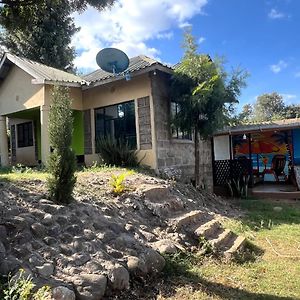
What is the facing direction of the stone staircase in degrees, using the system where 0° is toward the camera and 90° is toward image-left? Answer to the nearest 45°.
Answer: approximately 315°

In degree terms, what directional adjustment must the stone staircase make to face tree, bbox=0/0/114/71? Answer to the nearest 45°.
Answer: approximately 180°

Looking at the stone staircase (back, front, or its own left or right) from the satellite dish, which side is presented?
back

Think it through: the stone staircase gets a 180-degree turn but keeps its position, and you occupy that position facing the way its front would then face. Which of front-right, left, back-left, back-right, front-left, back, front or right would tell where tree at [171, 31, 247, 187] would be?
front-right

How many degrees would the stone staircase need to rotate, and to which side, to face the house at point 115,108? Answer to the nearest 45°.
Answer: approximately 180°

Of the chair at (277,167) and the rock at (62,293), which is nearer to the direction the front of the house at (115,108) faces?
the rock

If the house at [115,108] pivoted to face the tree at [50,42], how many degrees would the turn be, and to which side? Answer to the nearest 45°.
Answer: approximately 135° to its right

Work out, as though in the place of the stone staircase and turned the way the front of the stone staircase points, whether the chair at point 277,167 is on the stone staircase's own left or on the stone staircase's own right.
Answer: on the stone staircase's own left

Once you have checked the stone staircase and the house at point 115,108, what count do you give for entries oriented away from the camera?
0

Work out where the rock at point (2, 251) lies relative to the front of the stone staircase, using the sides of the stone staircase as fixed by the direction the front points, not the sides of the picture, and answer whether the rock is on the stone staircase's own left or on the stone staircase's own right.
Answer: on the stone staircase's own right

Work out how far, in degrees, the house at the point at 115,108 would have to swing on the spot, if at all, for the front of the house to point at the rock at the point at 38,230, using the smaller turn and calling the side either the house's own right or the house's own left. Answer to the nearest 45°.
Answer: approximately 45° to the house's own left

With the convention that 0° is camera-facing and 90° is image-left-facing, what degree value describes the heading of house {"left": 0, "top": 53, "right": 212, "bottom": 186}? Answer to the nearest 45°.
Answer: approximately 45°

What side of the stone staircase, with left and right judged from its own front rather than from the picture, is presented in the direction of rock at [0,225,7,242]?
right

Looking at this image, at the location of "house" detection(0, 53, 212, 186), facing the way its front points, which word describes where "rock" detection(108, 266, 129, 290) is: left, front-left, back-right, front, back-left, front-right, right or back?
front-left
